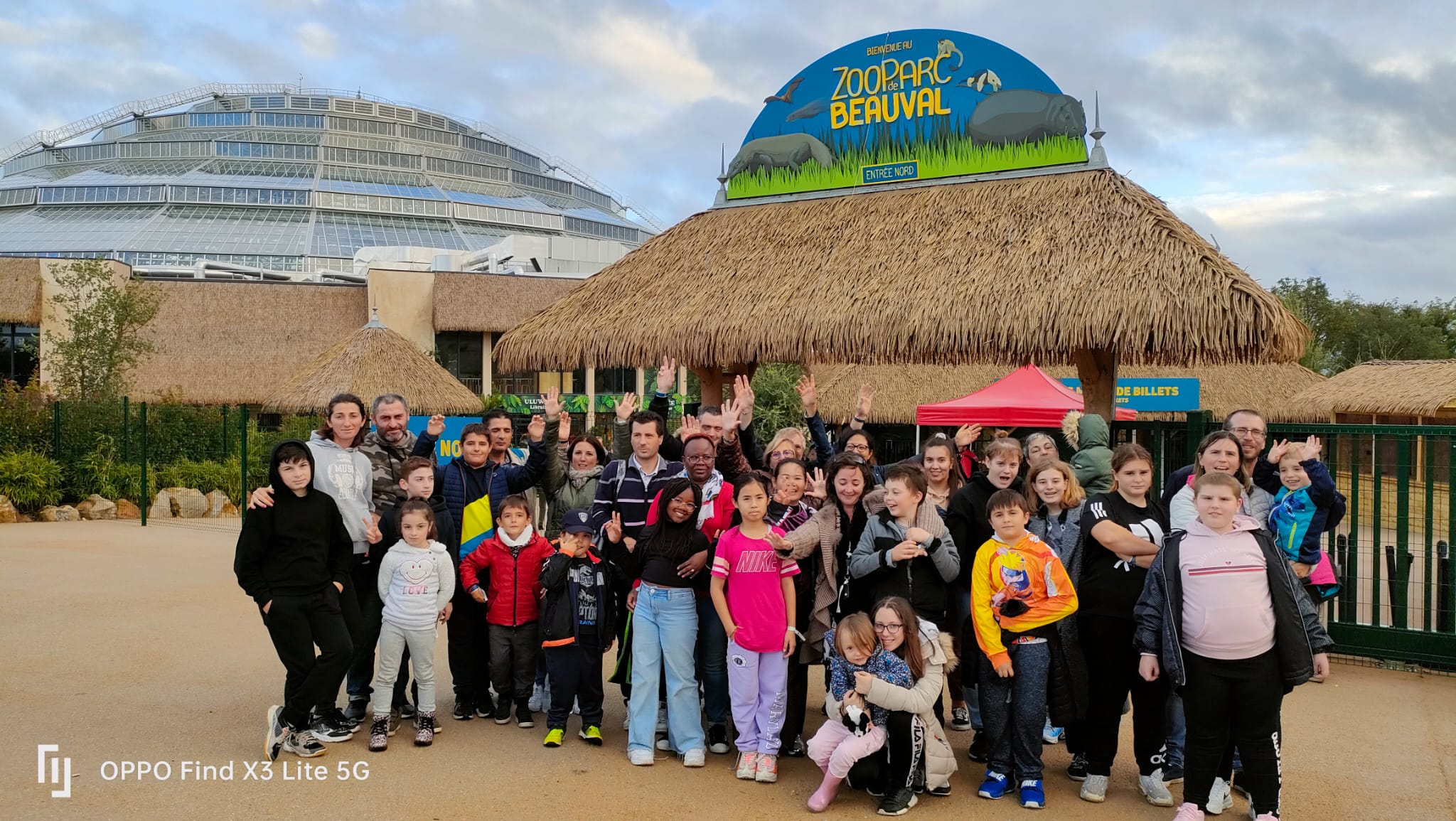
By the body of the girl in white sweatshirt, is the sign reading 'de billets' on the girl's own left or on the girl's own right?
on the girl's own left

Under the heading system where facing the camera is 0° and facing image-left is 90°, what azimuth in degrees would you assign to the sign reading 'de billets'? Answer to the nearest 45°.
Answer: approximately 0°

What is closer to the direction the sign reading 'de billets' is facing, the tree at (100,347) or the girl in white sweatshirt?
the girl in white sweatshirt

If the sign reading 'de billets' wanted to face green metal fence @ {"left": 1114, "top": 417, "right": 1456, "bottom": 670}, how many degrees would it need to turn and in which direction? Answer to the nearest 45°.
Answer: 0° — it already faces it

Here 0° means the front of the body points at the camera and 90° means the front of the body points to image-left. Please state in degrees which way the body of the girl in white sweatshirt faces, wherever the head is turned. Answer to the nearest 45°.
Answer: approximately 0°

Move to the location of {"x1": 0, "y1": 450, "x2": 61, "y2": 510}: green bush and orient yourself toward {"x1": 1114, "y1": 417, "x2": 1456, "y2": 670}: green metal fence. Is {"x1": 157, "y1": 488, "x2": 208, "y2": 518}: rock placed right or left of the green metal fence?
left

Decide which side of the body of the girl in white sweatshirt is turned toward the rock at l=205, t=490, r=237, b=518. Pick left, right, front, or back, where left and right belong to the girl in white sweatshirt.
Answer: back

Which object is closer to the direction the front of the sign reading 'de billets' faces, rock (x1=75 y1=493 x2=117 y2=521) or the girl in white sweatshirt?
the girl in white sweatshirt

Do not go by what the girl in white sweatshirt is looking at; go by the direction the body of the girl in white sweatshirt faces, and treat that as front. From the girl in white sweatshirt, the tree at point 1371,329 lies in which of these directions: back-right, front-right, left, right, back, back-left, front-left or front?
back-left

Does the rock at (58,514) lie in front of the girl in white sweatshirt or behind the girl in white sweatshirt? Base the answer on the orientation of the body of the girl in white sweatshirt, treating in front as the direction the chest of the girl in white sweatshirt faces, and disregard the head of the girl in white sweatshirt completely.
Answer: behind

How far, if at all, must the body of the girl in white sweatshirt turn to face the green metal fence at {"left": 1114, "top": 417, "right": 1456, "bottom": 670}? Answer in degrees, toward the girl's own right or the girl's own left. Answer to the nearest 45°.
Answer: approximately 90° to the girl's own left

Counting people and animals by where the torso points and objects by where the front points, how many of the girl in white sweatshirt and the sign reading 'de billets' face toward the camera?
2
